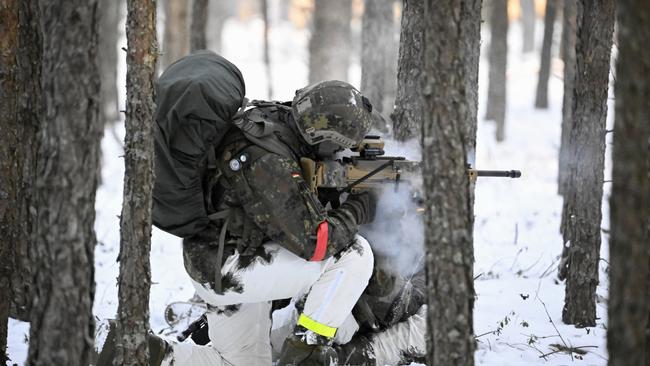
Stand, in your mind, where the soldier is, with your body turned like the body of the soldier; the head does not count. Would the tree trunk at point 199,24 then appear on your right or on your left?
on your left

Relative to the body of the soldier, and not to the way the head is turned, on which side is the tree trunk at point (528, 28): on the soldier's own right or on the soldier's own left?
on the soldier's own left

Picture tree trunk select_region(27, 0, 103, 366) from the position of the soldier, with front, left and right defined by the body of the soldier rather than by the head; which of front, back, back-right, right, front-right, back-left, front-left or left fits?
back-right

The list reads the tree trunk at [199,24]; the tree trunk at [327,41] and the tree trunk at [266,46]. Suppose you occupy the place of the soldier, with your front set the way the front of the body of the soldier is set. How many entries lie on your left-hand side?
3

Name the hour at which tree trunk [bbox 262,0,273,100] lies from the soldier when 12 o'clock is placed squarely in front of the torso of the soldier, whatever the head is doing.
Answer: The tree trunk is roughly at 9 o'clock from the soldier.

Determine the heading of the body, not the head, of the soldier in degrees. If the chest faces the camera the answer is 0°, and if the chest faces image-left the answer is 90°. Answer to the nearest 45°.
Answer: approximately 270°

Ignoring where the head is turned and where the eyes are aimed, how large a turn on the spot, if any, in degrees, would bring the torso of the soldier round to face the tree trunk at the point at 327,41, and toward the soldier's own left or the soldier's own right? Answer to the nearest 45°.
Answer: approximately 90° to the soldier's own left

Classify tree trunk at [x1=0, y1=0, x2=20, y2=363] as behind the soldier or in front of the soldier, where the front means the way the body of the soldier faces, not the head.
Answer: behind

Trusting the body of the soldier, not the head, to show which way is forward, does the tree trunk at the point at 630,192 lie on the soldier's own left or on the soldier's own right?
on the soldier's own right

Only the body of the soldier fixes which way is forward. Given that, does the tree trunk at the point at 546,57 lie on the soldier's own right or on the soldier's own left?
on the soldier's own left

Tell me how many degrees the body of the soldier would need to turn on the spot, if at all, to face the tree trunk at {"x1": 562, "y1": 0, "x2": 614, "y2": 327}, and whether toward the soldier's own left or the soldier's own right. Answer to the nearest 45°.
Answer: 0° — they already face it
